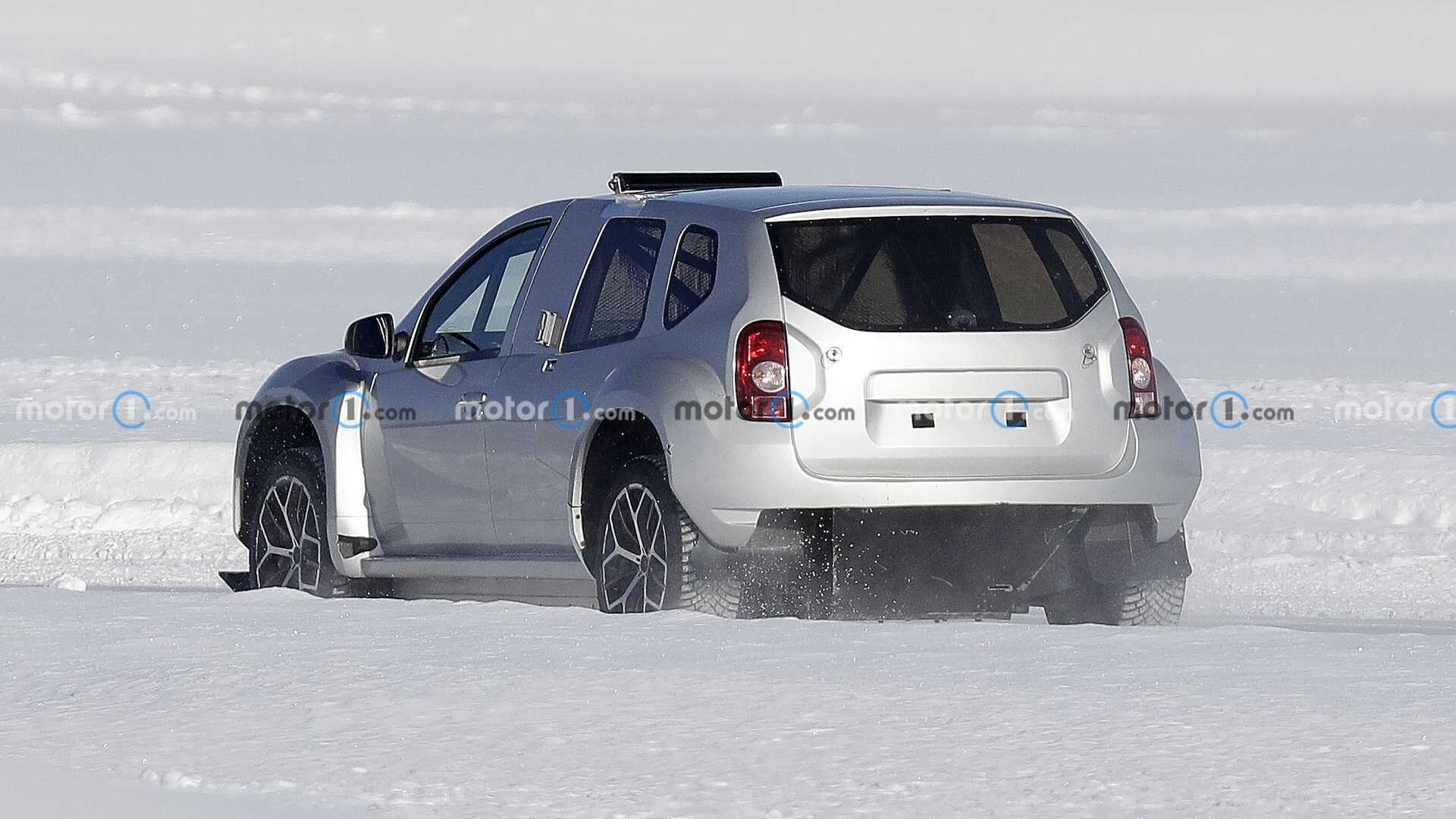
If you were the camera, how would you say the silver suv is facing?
facing away from the viewer and to the left of the viewer
